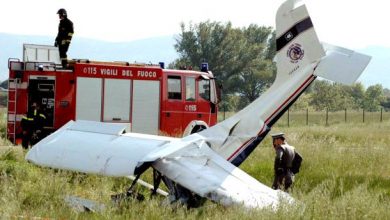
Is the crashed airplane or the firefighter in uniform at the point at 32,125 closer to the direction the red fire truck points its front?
the crashed airplane

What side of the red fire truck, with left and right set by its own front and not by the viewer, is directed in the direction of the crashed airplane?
right

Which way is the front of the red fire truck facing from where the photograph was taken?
facing to the right of the viewer
